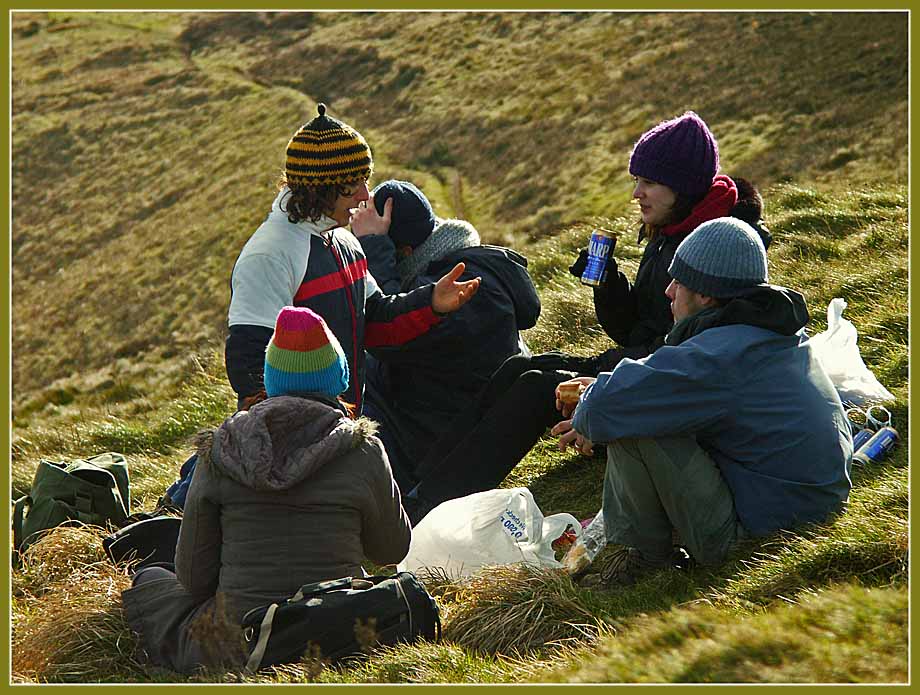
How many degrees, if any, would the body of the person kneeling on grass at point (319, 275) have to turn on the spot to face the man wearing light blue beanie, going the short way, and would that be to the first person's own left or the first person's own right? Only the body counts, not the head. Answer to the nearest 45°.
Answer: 0° — they already face them

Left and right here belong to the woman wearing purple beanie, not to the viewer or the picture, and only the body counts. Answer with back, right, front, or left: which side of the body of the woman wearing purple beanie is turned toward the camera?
left

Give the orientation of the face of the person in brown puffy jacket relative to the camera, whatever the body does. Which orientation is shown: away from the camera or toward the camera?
away from the camera

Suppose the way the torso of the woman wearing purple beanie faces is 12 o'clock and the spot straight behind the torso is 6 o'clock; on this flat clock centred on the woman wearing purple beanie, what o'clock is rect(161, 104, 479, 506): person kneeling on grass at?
The person kneeling on grass is roughly at 12 o'clock from the woman wearing purple beanie.

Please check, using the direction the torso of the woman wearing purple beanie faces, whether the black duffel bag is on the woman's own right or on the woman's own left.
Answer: on the woman's own left

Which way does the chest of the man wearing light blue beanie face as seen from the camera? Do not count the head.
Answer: to the viewer's left
